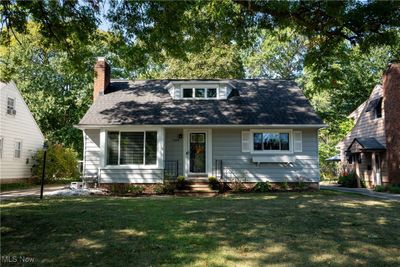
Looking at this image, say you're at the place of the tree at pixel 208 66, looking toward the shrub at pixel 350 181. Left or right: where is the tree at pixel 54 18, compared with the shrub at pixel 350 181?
right

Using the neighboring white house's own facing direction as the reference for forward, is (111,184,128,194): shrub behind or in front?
in front

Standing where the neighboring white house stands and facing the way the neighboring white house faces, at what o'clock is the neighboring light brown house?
The neighboring light brown house is roughly at 10 o'clock from the neighboring white house.

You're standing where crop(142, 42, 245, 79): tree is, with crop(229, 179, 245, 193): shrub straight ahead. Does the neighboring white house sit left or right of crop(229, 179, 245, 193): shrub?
right

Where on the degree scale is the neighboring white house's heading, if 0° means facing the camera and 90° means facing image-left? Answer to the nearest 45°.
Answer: approximately 0°

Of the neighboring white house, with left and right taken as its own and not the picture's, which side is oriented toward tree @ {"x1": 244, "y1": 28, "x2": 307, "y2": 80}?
left

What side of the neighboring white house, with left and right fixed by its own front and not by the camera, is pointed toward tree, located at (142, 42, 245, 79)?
left

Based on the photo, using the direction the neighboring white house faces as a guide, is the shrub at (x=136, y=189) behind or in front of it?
in front

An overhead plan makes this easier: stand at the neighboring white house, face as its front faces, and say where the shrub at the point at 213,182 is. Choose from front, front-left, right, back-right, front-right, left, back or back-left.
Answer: front-left

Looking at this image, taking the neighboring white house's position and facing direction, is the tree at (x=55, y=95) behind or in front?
behind

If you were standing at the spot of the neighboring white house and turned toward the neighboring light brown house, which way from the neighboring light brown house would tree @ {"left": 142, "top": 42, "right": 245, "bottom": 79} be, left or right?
left
